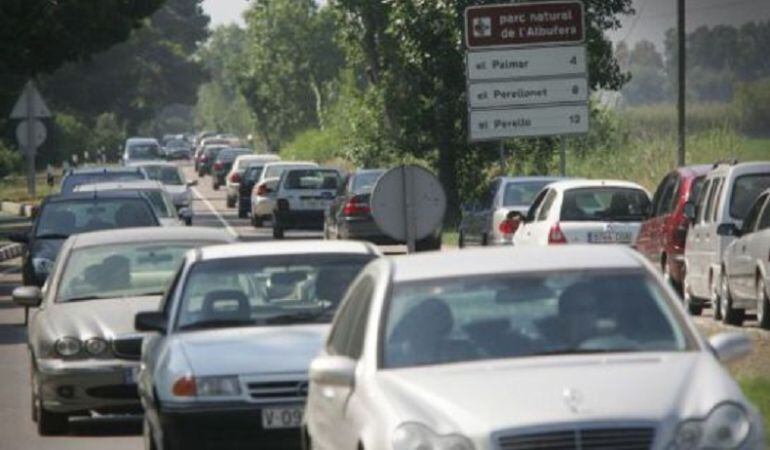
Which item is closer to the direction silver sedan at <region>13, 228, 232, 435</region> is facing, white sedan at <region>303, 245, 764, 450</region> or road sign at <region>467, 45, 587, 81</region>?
the white sedan

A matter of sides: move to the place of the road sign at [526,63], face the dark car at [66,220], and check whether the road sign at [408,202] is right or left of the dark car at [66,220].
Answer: left

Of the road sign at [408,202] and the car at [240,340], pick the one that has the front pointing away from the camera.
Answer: the road sign

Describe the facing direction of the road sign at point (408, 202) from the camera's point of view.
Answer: facing away from the viewer

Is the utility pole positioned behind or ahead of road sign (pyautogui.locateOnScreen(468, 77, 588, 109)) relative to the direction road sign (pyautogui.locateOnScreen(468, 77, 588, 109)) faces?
behind
